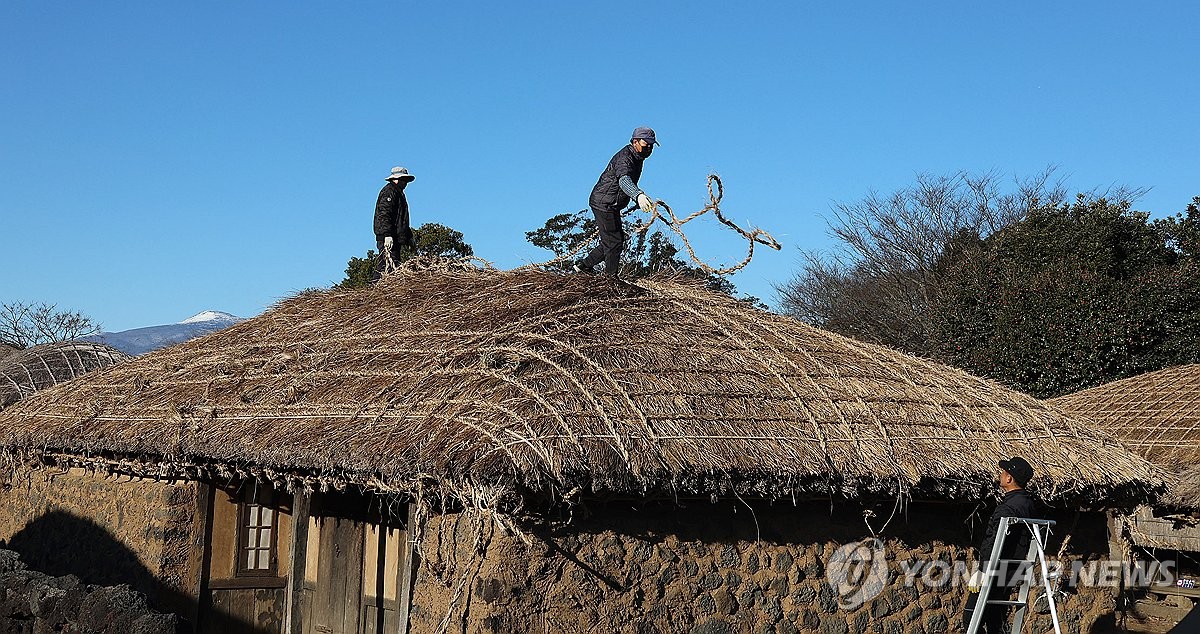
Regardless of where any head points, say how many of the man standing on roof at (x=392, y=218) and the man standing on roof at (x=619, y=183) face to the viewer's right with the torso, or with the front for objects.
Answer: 2

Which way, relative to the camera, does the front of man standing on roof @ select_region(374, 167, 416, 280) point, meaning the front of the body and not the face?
to the viewer's right

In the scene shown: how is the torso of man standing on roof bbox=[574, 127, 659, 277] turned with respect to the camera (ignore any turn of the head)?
to the viewer's right

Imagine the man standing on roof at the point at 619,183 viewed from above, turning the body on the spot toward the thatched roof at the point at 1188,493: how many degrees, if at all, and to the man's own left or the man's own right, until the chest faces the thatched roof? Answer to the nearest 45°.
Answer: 0° — they already face it

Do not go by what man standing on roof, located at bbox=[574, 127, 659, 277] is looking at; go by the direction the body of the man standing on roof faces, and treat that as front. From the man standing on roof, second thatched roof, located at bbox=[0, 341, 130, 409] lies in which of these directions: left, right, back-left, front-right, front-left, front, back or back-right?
back-left

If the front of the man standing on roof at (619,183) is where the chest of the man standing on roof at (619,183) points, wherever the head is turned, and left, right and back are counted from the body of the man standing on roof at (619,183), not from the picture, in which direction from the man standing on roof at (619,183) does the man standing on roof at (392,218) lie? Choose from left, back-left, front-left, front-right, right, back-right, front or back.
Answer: back-left

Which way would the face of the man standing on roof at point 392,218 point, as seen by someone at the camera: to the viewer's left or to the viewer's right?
to the viewer's right
